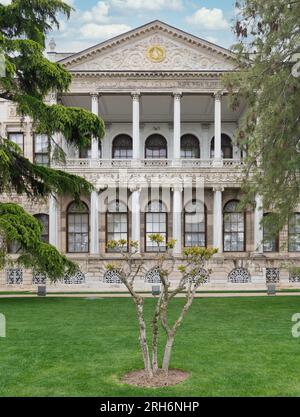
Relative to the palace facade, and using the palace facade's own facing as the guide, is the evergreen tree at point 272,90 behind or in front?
in front

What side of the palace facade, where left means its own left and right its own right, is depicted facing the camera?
front

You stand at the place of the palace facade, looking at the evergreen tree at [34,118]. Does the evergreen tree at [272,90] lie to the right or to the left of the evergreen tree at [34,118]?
left

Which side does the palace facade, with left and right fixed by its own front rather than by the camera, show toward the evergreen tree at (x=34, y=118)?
front
